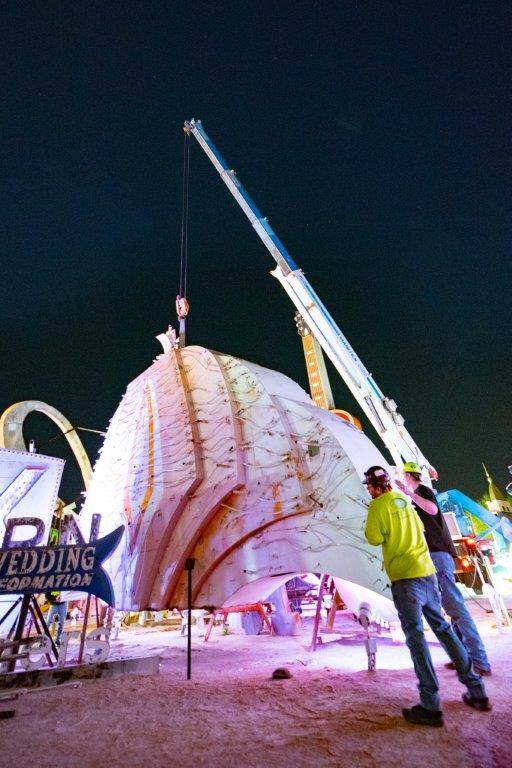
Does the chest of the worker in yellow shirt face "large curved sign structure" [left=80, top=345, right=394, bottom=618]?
yes

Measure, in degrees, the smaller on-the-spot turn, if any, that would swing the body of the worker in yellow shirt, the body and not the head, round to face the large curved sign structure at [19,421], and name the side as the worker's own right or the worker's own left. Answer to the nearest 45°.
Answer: approximately 45° to the worker's own left

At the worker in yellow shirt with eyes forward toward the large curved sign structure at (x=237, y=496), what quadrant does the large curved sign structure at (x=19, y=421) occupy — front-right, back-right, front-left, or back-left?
front-left

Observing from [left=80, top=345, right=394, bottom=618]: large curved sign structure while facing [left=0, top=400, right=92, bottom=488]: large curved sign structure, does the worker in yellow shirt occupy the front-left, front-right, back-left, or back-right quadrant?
back-left

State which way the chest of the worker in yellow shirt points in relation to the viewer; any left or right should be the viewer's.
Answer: facing away from the viewer and to the left of the viewer
